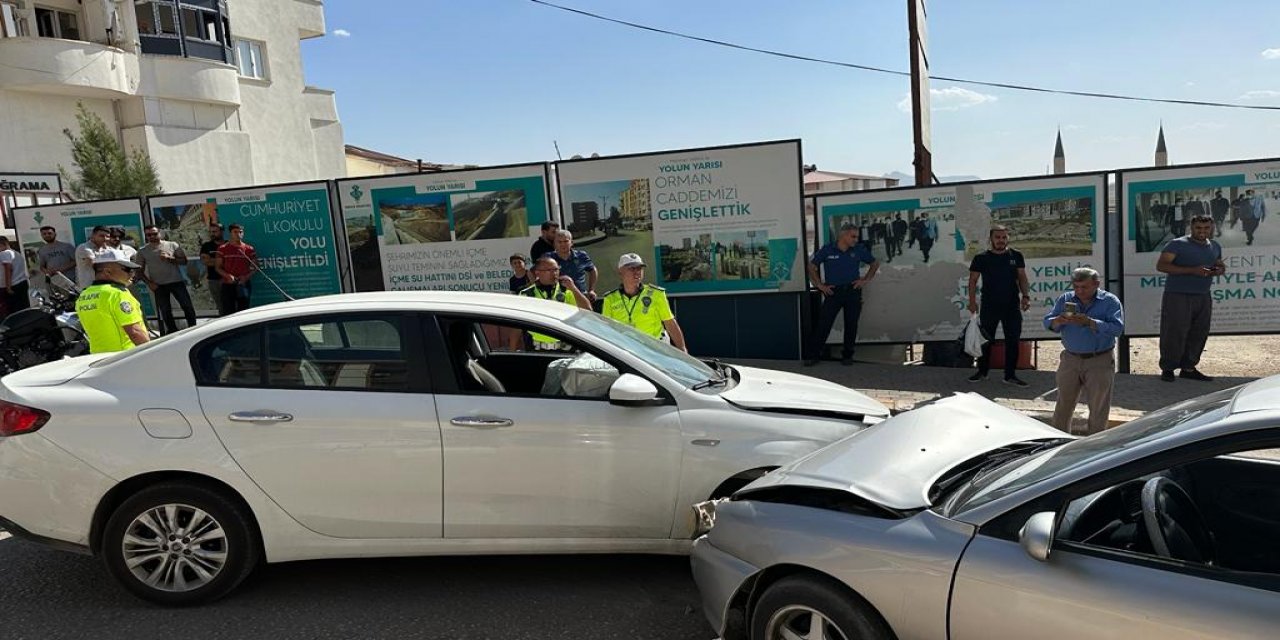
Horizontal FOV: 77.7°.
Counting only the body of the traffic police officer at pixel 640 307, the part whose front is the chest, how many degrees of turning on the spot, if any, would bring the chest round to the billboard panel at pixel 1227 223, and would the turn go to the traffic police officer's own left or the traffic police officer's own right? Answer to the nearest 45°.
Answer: approximately 90° to the traffic police officer's own left

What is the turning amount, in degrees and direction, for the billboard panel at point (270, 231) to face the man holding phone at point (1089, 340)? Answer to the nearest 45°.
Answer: approximately 45° to its left

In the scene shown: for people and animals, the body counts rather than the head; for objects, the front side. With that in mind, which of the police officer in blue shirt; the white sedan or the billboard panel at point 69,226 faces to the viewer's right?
the white sedan

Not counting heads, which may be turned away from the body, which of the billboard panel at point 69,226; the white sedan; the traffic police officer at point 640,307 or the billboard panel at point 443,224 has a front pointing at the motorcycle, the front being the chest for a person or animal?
the billboard panel at point 69,226

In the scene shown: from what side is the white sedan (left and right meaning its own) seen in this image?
right

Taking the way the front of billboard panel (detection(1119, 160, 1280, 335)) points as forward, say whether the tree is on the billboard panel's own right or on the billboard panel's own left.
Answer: on the billboard panel's own right

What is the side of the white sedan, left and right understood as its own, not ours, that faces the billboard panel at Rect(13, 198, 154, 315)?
left

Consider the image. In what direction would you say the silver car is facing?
to the viewer's left

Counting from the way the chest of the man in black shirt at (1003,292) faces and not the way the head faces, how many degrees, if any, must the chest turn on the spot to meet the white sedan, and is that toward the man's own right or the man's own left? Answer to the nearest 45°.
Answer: approximately 45° to the man's own right

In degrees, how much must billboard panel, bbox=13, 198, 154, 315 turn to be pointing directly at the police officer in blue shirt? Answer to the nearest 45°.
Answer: approximately 45° to its left
